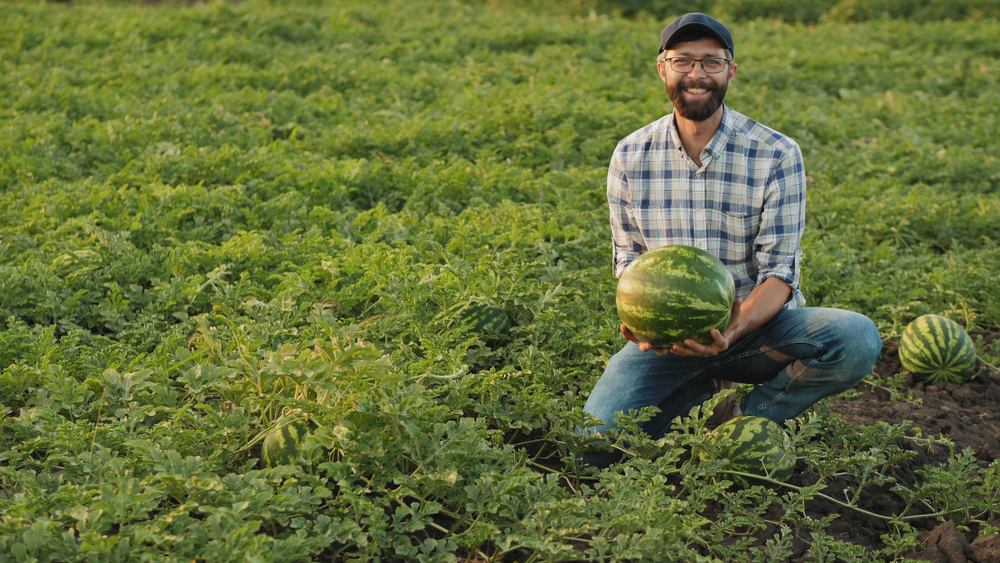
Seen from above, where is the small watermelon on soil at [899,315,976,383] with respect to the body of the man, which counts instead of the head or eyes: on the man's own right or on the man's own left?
on the man's own left

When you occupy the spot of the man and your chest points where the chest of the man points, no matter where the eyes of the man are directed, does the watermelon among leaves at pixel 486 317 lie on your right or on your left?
on your right

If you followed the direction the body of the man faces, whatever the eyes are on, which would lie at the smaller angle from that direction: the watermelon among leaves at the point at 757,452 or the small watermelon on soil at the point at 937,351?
the watermelon among leaves

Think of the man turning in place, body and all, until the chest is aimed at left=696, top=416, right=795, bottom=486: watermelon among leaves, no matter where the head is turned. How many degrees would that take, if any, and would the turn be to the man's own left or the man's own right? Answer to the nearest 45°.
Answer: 0° — they already face it

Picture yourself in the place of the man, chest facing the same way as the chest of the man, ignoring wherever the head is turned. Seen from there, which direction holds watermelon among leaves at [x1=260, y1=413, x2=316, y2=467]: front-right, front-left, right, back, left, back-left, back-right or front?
front-right

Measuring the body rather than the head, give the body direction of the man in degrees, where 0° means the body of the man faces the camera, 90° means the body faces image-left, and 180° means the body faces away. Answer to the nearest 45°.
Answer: approximately 0°
